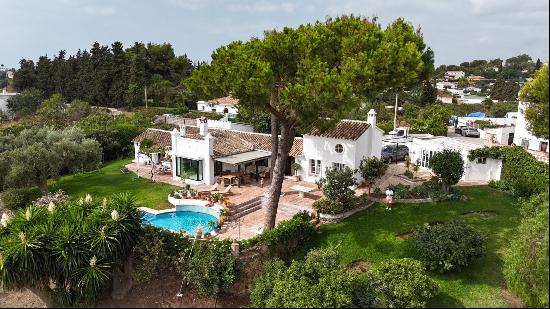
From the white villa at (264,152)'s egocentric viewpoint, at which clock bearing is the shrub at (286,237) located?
The shrub is roughly at 12 o'clock from the white villa.

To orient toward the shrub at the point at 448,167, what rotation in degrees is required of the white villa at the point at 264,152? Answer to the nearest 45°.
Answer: approximately 45° to its left

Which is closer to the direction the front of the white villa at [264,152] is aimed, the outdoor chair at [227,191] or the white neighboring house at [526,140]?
the outdoor chair

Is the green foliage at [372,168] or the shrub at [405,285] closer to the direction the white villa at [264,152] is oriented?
the shrub

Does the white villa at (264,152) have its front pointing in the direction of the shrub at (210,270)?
yes

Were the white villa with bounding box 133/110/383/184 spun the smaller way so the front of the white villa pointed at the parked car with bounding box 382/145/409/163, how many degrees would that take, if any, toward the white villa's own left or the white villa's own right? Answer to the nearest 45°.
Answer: approximately 135° to the white villa's own left

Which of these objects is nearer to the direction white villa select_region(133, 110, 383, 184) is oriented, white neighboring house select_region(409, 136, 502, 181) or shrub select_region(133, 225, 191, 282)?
the shrub

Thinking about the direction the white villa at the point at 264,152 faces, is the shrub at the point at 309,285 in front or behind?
in front

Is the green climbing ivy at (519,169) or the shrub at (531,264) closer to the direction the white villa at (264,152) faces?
the shrub

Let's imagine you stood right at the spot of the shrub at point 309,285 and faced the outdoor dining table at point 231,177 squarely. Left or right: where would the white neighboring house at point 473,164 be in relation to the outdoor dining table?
right

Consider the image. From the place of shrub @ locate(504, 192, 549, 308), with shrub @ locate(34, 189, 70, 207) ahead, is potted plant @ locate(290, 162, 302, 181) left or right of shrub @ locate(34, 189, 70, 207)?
right

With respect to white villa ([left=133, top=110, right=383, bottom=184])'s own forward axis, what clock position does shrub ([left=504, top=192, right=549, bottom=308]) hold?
The shrub is roughly at 11 o'clock from the white villa.

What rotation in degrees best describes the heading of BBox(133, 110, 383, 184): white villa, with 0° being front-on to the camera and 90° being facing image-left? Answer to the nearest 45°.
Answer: approximately 0°

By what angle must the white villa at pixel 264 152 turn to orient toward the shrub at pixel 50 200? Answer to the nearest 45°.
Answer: approximately 90° to its right

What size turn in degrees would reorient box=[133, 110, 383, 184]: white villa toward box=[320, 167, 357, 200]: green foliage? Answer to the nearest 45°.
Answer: approximately 45° to its left

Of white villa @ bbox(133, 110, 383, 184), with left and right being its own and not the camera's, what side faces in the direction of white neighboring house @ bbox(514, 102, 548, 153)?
left

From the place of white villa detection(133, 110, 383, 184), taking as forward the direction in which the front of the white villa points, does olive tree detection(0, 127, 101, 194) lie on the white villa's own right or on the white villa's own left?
on the white villa's own right
